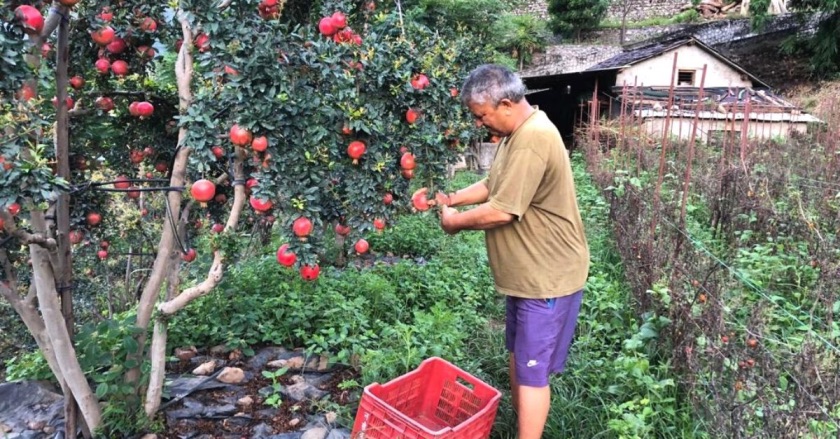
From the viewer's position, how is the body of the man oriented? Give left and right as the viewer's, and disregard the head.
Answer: facing to the left of the viewer

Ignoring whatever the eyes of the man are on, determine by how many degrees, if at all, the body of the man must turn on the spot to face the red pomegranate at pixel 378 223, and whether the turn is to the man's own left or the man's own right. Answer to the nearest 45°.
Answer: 0° — they already face it

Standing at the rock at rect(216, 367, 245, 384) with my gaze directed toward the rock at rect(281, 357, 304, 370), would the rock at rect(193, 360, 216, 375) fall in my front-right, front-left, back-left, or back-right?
back-left

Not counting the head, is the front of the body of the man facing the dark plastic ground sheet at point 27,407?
yes

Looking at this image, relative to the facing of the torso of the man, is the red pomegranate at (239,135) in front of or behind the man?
in front

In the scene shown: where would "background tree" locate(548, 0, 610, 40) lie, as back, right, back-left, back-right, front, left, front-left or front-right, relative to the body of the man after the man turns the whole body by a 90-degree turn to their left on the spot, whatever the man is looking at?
back

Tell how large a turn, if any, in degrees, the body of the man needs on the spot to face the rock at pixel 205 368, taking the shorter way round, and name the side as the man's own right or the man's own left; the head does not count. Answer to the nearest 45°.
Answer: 0° — they already face it

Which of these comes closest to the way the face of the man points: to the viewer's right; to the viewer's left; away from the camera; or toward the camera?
to the viewer's left

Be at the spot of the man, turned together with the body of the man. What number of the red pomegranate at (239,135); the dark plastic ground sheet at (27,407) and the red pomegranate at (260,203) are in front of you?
3
